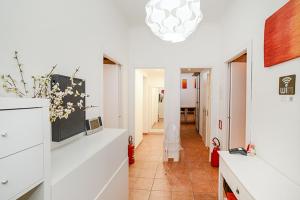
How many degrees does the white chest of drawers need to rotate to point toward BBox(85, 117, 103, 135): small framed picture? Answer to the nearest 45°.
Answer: approximately 90° to its left

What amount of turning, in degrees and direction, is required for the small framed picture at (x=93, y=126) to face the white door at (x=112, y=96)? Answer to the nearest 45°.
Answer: approximately 135° to its left

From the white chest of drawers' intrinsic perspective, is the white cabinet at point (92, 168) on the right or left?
on its left

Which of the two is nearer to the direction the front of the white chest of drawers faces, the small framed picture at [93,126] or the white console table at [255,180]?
the white console table

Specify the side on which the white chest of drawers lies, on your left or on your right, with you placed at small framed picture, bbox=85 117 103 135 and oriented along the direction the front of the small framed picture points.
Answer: on your right

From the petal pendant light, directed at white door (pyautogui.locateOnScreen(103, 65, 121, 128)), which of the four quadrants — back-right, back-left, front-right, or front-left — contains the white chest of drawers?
back-left

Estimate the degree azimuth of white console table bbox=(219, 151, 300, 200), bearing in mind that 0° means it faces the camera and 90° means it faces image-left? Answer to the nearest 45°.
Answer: approximately 45°

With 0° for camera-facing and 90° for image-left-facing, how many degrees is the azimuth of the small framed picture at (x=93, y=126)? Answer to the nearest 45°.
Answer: approximately 315°

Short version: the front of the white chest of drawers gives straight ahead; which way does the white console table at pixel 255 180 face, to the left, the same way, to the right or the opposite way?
the opposite way

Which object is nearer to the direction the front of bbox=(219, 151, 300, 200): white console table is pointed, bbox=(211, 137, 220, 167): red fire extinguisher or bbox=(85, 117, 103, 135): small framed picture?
the small framed picture
